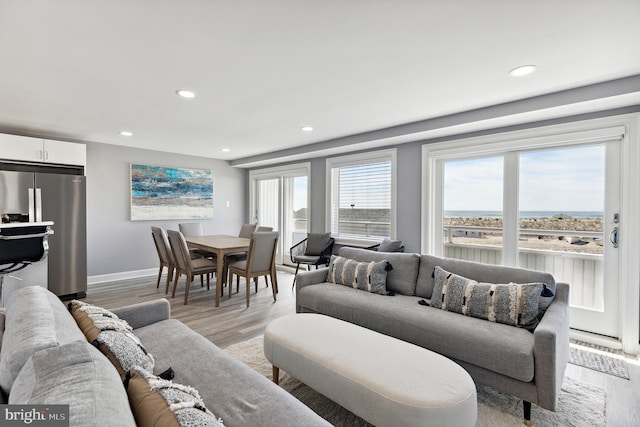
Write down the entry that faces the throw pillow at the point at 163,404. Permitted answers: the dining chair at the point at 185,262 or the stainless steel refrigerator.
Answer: the stainless steel refrigerator

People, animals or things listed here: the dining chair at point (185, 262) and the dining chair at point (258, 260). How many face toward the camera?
0

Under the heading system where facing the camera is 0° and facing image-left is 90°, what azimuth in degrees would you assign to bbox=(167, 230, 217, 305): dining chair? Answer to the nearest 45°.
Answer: approximately 225°

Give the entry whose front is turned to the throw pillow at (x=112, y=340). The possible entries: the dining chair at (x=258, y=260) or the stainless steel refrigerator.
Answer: the stainless steel refrigerator

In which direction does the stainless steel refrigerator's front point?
toward the camera

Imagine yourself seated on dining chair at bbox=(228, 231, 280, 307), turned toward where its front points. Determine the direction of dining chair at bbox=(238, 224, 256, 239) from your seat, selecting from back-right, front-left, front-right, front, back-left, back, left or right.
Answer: front-right

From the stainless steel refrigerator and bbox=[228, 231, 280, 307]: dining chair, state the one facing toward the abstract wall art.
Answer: the dining chair

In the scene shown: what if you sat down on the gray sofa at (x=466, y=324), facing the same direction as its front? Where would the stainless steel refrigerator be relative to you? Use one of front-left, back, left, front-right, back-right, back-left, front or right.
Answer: front-right

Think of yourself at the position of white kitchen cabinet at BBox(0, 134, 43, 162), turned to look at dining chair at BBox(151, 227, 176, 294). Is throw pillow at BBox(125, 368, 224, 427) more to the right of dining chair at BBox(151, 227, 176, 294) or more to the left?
right

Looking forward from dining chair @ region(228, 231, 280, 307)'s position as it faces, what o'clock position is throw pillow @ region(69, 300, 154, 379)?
The throw pillow is roughly at 8 o'clock from the dining chair.

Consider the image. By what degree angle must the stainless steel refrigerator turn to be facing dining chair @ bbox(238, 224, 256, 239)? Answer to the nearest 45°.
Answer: approximately 90° to its left

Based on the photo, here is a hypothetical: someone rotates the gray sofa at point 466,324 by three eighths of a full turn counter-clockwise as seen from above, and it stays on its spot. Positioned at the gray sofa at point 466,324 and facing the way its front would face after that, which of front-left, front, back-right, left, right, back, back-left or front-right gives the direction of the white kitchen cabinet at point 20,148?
back

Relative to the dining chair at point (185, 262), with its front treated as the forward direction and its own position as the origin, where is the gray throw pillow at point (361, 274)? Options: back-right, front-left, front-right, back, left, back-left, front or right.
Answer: right

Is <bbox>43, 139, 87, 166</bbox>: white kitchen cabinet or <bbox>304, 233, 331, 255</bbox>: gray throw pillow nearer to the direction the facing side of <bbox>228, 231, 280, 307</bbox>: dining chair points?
the white kitchen cabinet

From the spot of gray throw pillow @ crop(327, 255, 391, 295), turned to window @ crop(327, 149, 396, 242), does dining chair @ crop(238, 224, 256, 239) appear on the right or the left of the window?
left

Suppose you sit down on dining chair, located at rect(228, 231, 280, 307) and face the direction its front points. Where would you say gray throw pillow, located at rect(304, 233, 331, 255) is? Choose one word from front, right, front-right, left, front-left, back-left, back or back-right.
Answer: right
